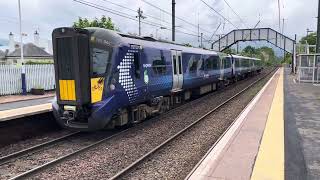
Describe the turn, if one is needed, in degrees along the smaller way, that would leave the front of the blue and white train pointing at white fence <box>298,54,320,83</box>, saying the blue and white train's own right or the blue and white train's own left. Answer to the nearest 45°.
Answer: approximately 180°

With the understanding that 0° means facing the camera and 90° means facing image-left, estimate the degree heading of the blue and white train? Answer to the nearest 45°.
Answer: approximately 45°

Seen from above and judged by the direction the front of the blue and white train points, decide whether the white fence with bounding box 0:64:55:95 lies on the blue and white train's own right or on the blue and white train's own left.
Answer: on the blue and white train's own right

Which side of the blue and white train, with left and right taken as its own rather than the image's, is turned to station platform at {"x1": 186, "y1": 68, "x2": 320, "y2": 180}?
left
